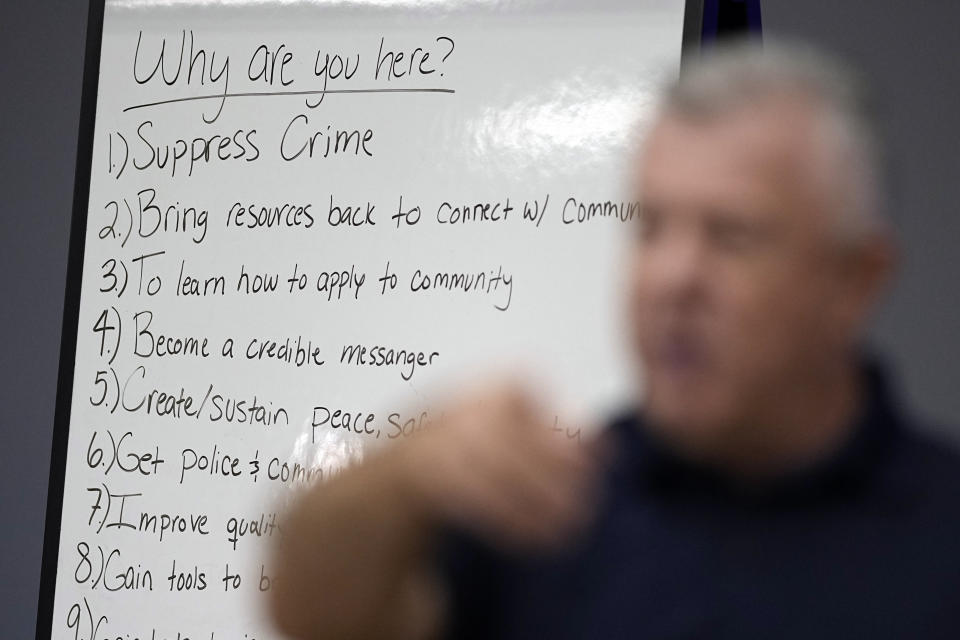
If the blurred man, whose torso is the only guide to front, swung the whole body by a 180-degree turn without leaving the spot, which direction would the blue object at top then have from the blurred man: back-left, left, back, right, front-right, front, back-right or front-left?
front-left

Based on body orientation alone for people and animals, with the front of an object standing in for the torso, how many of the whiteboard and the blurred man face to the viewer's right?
0

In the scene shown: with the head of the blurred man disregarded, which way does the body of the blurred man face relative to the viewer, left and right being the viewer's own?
facing the viewer and to the left of the viewer

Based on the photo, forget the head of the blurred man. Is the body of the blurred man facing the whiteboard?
no

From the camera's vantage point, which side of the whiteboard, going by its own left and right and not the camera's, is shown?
front

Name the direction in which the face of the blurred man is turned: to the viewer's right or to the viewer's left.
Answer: to the viewer's left
